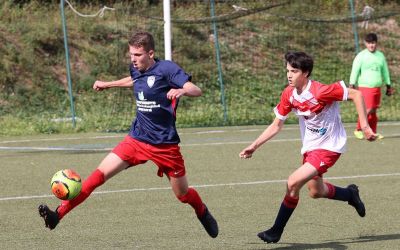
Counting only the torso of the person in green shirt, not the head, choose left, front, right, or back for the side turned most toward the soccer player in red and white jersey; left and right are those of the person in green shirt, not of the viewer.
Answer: front

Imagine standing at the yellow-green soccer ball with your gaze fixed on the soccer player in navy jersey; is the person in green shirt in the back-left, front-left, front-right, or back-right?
front-left

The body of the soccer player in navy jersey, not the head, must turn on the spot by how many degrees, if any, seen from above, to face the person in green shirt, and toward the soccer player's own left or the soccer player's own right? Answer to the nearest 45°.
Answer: approximately 180°

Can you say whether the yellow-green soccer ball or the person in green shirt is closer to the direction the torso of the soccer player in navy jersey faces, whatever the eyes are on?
the yellow-green soccer ball

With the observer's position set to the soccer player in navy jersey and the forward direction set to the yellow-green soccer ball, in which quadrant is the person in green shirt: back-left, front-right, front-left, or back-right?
back-right

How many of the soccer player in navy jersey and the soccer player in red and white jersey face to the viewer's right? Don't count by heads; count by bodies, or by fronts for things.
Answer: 0

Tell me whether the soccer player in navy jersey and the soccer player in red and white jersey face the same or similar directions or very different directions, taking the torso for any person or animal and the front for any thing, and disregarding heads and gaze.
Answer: same or similar directions

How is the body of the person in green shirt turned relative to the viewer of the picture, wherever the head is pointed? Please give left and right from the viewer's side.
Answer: facing the viewer

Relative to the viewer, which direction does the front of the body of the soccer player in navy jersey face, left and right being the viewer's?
facing the viewer and to the left of the viewer

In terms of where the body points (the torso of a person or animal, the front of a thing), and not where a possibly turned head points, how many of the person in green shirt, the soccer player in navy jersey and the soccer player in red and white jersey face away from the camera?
0

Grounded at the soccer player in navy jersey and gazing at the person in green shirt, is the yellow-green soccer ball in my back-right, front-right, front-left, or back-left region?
back-left

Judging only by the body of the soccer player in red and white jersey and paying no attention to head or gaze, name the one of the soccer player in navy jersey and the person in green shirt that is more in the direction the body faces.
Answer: the soccer player in navy jersey

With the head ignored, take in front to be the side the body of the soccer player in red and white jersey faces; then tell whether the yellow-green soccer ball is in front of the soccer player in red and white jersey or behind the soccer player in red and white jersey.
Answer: in front

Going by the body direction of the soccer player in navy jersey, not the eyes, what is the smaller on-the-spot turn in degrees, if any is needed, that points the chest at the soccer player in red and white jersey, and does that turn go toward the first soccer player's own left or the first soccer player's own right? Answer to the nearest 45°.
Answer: approximately 135° to the first soccer player's own left

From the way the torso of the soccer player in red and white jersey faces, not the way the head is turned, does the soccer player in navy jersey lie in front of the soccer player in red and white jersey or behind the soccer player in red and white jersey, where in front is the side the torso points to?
in front

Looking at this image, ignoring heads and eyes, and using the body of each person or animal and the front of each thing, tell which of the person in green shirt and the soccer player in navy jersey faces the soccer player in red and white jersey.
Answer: the person in green shirt
